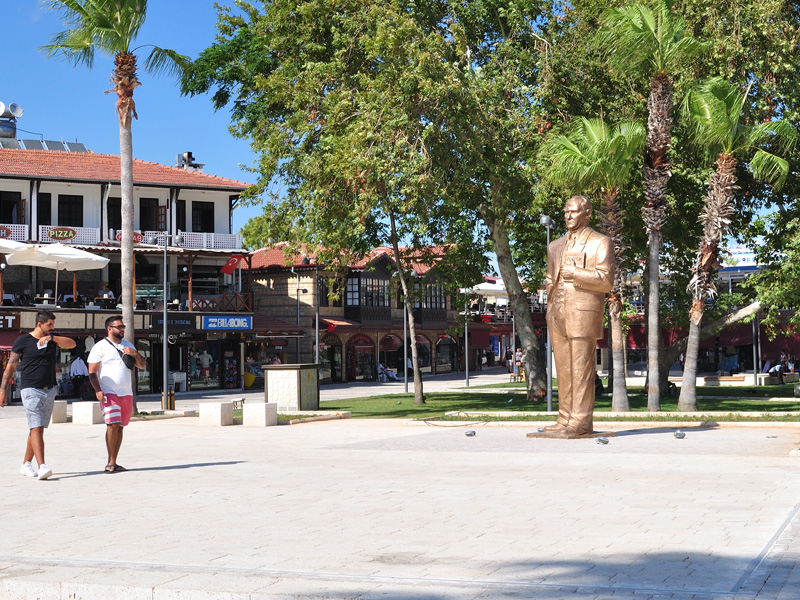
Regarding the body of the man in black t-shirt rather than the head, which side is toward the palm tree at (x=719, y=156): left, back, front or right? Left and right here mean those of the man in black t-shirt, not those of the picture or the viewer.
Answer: left

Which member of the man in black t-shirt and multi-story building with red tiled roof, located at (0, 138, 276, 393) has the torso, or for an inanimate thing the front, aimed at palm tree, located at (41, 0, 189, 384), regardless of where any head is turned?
the multi-story building with red tiled roof

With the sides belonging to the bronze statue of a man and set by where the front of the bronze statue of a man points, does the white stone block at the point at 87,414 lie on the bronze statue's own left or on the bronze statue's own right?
on the bronze statue's own right

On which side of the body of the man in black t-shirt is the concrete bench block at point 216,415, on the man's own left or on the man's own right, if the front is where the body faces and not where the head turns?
on the man's own left

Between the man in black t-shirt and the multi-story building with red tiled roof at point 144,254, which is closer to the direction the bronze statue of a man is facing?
the man in black t-shirt

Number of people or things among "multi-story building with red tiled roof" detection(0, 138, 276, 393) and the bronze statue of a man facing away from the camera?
0

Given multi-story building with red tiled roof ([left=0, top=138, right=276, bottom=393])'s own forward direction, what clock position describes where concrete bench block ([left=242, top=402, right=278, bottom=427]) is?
The concrete bench block is roughly at 12 o'clock from the multi-story building with red tiled roof.

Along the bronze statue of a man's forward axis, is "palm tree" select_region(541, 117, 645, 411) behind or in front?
behind

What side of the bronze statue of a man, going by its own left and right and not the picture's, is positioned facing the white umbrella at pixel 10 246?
right

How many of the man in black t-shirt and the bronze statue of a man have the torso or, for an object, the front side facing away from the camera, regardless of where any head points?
0

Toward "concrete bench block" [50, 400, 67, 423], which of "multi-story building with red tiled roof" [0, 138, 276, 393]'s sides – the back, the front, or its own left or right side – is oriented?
front

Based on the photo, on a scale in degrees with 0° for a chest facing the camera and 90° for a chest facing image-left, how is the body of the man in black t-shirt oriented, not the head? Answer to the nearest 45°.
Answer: approximately 315°

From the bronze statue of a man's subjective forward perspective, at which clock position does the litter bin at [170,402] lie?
The litter bin is roughly at 3 o'clock from the bronze statue of a man.

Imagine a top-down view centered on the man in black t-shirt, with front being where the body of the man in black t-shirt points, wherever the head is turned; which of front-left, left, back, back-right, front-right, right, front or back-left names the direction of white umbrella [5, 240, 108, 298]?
back-left
